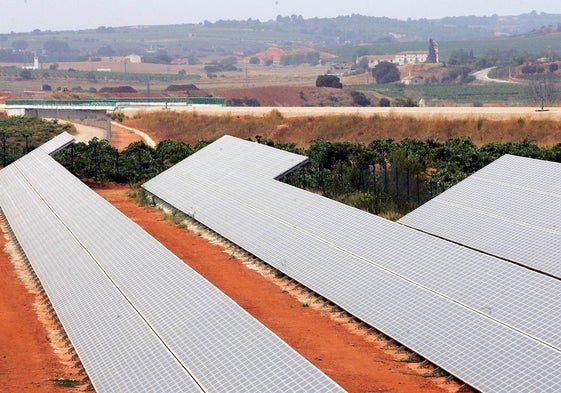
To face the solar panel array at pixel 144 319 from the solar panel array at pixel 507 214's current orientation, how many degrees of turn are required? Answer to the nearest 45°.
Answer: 0° — it already faces it

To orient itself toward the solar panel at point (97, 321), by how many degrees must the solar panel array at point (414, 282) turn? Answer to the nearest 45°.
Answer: approximately 45° to its right

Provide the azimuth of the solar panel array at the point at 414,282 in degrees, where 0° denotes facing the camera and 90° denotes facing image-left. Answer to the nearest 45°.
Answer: approximately 45°

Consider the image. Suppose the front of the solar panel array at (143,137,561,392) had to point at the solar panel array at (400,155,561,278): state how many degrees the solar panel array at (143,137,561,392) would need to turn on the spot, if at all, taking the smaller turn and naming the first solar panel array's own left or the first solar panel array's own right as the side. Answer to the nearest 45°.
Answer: approximately 180°

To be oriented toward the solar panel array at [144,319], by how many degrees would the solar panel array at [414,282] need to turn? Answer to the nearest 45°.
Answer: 0° — it already faces it
